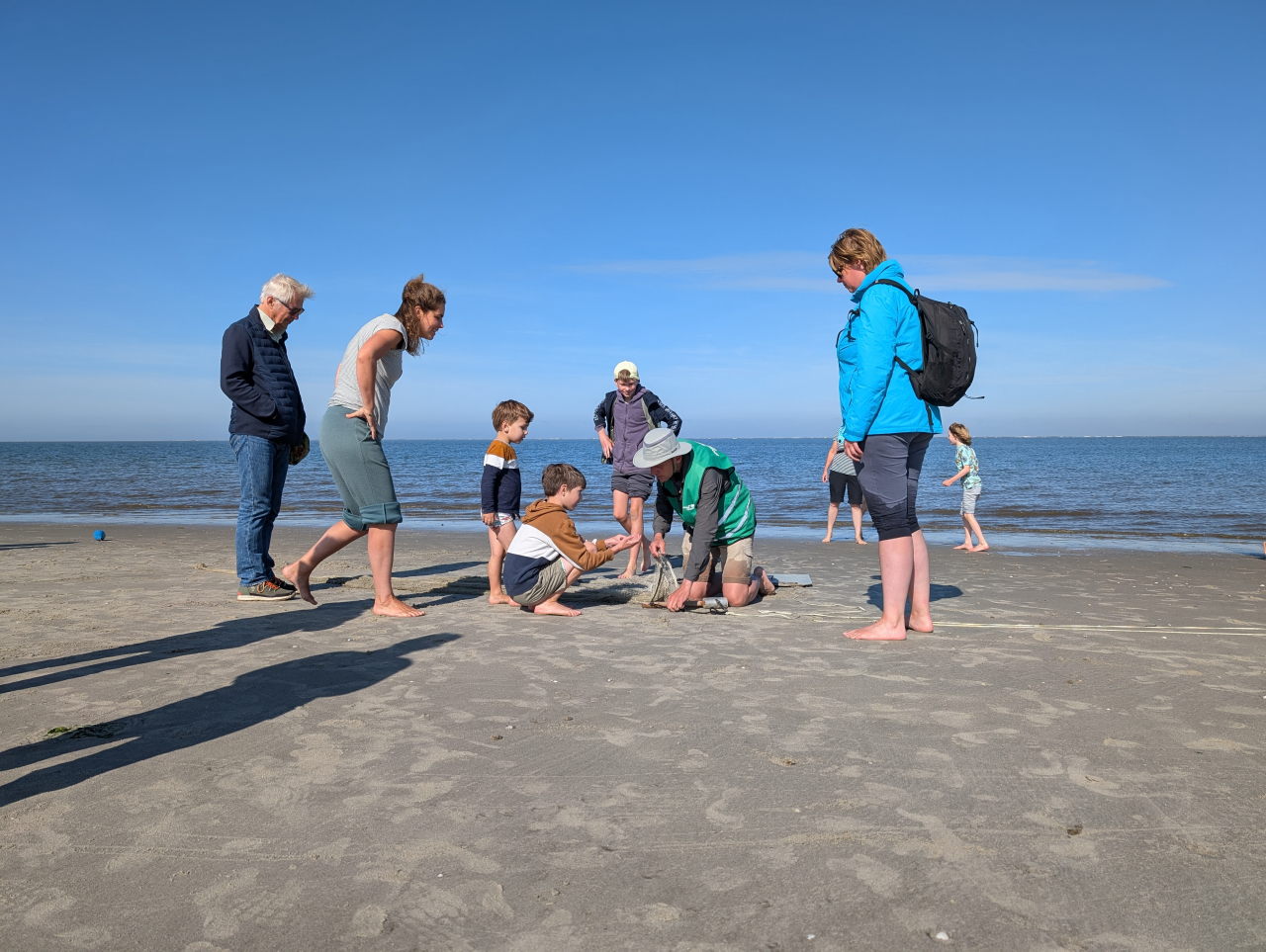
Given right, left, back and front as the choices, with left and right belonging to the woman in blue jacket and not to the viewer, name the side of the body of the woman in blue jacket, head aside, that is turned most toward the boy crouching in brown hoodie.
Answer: front

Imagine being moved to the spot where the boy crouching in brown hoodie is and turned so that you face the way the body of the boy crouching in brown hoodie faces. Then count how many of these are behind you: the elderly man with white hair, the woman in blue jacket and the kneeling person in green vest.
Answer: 1

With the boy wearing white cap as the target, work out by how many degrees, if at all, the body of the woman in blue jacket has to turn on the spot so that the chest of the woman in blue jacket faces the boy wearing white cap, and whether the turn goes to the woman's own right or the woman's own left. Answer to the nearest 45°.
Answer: approximately 45° to the woman's own right

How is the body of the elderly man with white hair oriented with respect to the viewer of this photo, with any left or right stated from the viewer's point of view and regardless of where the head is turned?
facing to the right of the viewer

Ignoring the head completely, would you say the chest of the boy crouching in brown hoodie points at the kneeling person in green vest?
yes

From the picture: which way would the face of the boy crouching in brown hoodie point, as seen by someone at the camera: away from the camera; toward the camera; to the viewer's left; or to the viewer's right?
to the viewer's right

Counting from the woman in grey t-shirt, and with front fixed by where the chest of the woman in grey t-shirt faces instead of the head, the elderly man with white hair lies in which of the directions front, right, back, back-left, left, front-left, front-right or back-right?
back-left

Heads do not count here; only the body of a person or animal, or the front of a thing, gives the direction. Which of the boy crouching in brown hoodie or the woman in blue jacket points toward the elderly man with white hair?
the woman in blue jacket

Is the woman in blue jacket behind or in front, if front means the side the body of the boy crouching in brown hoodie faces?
in front

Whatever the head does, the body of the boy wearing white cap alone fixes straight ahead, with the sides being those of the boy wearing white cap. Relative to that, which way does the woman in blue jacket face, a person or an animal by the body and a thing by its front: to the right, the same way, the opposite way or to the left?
to the right

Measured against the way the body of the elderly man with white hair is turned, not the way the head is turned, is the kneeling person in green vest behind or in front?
in front

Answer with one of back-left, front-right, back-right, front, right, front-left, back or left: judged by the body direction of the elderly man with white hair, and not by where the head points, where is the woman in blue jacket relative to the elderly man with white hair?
front-right

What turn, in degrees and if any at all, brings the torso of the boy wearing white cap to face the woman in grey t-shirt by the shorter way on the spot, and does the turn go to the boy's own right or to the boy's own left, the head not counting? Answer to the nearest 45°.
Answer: approximately 45° to the boy's own right

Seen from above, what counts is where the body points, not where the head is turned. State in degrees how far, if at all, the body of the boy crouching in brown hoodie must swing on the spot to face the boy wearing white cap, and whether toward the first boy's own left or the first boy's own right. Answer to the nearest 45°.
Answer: approximately 90° to the first boy's own left

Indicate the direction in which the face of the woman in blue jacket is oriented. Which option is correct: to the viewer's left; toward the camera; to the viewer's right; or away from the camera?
to the viewer's left

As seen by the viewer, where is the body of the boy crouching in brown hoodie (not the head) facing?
to the viewer's right

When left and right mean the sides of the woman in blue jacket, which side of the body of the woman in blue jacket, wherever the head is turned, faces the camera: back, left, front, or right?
left

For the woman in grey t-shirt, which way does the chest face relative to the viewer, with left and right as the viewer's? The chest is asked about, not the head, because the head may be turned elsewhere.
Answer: facing to the right of the viewer

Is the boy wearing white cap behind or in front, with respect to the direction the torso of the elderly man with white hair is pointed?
in front

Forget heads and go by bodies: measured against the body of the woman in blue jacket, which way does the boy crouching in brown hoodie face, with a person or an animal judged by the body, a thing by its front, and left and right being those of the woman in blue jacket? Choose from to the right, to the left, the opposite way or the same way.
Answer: the opposite way
